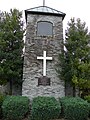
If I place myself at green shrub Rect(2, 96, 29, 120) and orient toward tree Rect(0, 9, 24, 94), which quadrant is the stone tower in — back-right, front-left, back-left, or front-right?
front-right

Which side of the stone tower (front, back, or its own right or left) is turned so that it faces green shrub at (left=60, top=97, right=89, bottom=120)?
front

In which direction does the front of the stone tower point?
toward the camera

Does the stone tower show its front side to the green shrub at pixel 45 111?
yes

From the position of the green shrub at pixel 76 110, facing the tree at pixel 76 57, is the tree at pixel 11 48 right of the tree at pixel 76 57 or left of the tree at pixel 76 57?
left

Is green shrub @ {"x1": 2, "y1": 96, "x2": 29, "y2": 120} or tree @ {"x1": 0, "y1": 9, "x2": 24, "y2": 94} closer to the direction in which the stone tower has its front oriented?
the green shrub

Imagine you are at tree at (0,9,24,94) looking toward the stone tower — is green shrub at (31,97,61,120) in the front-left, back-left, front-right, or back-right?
front-right

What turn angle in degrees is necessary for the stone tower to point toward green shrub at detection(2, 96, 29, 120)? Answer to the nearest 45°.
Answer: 0° — it already faces it

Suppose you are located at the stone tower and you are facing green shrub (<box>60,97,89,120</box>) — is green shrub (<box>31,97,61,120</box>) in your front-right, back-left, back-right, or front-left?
front-right

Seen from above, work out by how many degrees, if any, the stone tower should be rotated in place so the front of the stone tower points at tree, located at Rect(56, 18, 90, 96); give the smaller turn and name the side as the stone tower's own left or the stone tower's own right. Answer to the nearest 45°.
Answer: approximately 90° to the stone tower's own left

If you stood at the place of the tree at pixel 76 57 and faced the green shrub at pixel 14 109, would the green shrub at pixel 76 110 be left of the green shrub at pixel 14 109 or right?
left

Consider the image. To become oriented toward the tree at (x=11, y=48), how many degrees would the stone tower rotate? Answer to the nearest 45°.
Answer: approximately 90° to its right

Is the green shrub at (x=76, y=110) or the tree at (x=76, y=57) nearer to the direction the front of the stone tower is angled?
the green shrub

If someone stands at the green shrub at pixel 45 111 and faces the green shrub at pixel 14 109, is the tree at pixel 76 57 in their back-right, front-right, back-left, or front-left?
back-right
